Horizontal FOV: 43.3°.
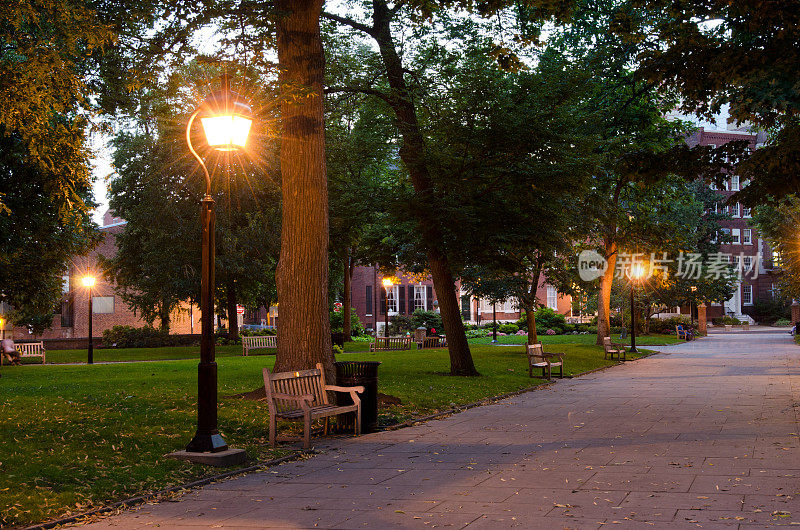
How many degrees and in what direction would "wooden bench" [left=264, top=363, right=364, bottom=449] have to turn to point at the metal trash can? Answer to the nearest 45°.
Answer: approximately 90° to its left

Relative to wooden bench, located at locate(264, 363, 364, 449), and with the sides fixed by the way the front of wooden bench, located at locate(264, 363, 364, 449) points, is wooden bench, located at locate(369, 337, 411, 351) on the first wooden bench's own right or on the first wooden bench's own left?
on the first wooden bench's own left

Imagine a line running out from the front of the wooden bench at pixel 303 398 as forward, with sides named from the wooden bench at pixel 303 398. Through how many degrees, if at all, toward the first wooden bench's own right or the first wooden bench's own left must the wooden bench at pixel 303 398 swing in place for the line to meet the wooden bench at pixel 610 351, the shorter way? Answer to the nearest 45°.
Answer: approximately 90° to the first wooden bench's own left

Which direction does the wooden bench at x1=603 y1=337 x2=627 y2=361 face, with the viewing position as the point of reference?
facing the viewer and to the right of the viewer

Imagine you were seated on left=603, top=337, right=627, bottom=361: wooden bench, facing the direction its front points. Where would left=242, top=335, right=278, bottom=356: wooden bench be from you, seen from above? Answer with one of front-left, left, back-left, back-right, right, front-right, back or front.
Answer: back-right

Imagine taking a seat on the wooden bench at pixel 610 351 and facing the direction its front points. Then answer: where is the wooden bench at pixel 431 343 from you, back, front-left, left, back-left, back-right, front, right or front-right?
back

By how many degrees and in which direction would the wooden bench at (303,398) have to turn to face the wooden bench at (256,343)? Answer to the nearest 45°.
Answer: approximately 135° to its left
